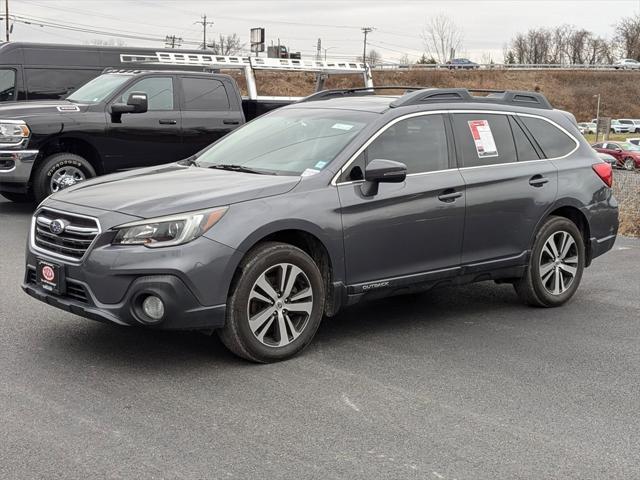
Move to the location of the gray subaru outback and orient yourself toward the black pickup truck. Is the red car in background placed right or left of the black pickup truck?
right

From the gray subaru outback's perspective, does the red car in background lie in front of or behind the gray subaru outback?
behind

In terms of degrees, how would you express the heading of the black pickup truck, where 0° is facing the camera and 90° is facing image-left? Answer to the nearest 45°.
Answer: approximately 45°

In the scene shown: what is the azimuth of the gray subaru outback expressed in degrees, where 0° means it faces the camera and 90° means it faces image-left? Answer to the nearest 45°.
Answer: approximately 45°

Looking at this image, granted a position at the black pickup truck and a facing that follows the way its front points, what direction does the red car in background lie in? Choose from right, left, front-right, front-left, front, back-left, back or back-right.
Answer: back

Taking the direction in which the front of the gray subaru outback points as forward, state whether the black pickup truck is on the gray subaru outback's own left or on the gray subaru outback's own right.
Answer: on the gray subaru outback's own right

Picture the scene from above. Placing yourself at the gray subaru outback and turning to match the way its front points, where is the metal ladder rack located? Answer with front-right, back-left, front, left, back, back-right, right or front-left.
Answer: back-right
